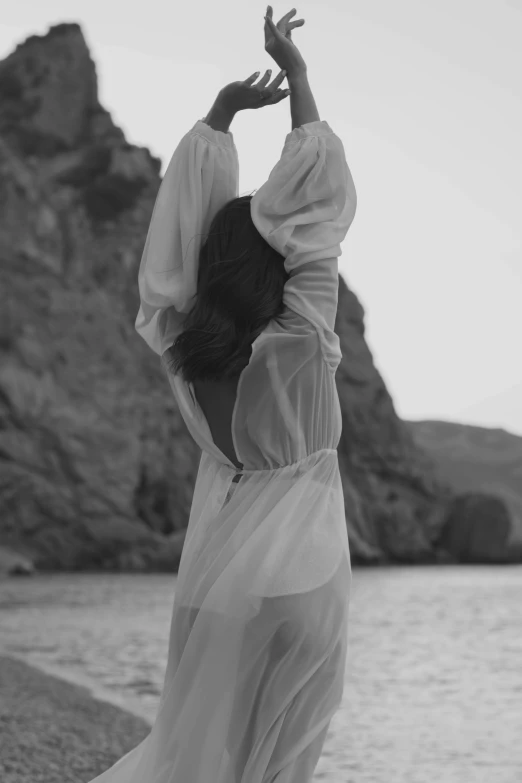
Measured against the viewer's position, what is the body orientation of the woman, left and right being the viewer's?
facing away from the viewer and to the right of the viewer

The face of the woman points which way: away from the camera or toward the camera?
away from the camera
